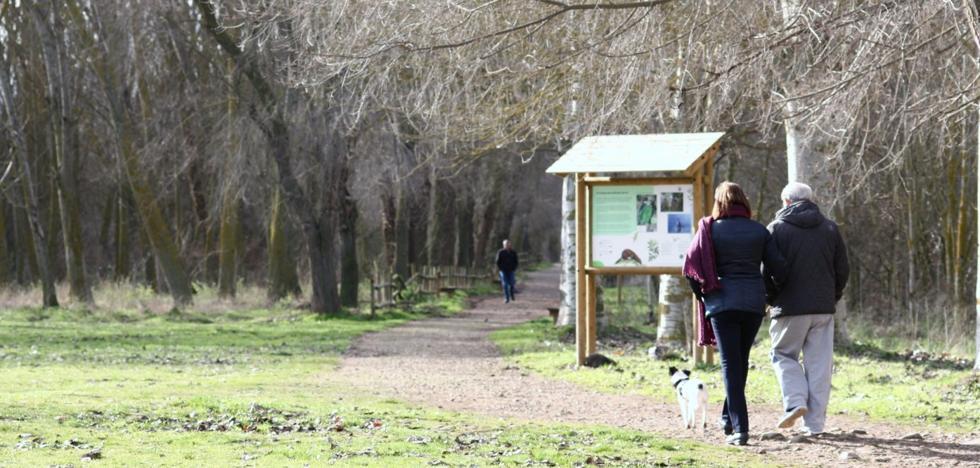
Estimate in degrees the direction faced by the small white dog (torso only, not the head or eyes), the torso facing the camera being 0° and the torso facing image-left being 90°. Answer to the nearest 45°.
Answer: approximately 135°

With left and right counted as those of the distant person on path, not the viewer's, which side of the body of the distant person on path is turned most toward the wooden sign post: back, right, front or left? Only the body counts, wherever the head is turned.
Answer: front

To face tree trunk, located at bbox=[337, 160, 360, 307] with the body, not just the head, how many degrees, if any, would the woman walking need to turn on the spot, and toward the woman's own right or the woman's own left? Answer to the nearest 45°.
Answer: approximately 45° to the woman's own left

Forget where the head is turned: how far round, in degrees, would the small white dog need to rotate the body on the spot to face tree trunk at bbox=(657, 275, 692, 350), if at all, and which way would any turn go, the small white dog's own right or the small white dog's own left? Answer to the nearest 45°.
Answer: approximately 45° to the small white dog's own right

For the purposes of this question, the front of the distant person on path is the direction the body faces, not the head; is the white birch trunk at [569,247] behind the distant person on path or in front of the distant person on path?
in front

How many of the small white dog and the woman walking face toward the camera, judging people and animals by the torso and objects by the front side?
0

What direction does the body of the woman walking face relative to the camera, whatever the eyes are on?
away from the camera

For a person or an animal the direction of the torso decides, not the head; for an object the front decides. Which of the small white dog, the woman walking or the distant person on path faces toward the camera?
the distant person on path

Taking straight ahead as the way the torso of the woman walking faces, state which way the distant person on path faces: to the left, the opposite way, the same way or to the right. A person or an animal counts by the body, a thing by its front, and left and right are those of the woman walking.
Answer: the opposite way

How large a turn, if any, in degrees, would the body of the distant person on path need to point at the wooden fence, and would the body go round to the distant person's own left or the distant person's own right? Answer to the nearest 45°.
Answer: approximately 135° to the distant person's own right

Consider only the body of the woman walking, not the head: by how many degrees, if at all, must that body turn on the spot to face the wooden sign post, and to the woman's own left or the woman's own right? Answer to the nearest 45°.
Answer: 0° — they already face it

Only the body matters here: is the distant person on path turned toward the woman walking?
yes
